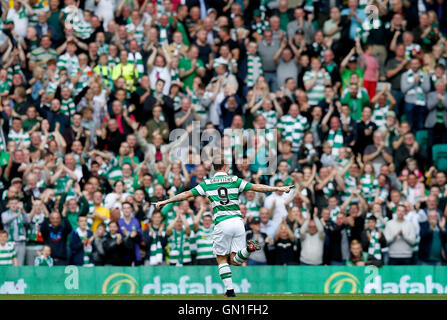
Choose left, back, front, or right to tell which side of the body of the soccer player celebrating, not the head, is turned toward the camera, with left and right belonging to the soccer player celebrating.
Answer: back

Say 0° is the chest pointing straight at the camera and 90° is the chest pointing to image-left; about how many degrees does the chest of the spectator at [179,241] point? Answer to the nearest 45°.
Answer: approximately 0°

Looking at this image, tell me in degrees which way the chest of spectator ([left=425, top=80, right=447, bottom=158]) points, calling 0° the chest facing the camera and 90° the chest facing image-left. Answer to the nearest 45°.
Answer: approximately 0°
